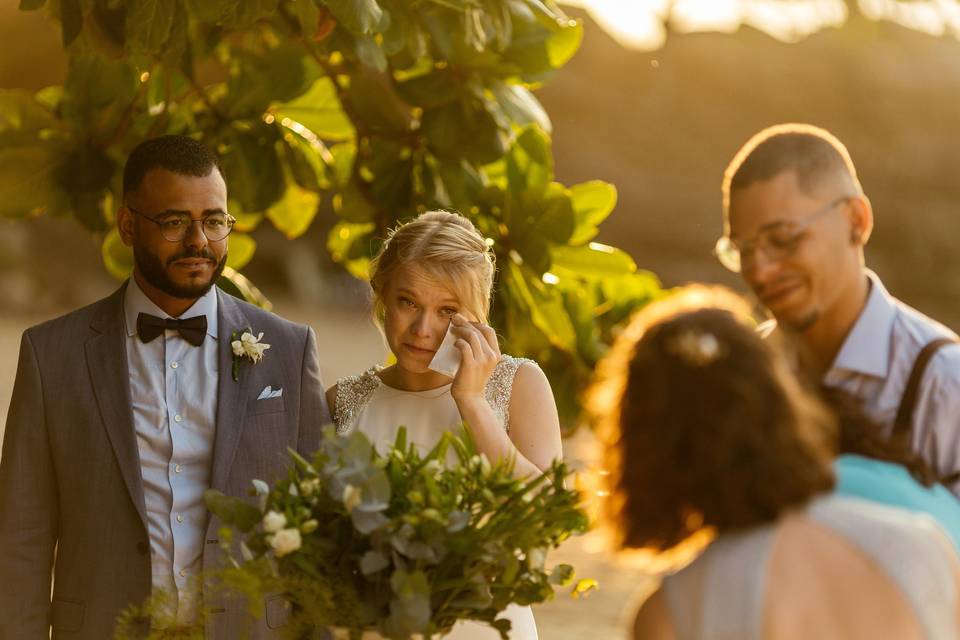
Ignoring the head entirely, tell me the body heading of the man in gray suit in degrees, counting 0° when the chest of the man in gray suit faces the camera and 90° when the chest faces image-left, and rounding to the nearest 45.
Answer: approximately 0°

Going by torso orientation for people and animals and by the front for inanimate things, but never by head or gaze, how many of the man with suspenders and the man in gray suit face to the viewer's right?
0

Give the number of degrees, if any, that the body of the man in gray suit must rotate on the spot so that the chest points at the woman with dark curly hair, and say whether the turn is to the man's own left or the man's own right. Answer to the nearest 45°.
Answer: approximately 45° to the man's own left

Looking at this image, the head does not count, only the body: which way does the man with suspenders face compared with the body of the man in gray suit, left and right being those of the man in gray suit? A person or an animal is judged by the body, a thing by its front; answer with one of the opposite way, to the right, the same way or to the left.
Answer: to the right

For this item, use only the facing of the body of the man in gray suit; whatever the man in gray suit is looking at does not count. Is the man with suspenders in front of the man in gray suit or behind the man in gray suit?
in front

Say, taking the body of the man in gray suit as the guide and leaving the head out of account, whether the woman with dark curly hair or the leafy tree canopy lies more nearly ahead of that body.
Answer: the woman with dark curly hair

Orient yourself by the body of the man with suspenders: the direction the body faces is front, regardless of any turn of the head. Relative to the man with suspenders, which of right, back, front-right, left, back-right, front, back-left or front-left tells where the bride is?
right

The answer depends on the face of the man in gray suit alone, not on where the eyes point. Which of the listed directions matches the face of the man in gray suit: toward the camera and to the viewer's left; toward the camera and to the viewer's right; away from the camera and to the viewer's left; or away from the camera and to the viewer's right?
toward the camera and to the viewer's right

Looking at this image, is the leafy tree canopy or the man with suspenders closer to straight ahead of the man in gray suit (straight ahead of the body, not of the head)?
the man with suspenders

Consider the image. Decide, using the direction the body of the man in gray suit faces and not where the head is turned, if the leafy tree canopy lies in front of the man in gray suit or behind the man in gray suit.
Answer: behind
